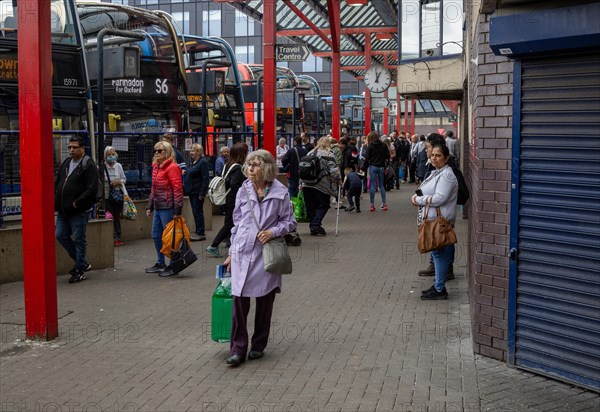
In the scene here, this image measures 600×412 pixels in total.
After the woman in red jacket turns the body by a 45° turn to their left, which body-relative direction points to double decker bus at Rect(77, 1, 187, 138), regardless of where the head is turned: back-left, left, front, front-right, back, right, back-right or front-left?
back

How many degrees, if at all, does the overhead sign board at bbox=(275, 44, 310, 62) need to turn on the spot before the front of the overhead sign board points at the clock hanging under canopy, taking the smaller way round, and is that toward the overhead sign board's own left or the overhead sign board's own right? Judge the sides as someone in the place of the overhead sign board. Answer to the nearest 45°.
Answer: approximately 180°

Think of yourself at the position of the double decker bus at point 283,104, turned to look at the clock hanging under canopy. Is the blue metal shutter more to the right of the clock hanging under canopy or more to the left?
right

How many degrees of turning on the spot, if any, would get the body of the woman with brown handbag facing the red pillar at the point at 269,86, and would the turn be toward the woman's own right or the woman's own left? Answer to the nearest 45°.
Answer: approximately 45° to the woman's own right

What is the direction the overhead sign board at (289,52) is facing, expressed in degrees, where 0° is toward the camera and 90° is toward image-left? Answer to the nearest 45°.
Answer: approximately 0°

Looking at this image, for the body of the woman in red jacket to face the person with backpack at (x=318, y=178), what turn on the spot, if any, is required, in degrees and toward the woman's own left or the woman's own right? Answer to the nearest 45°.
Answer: approximately 180°
